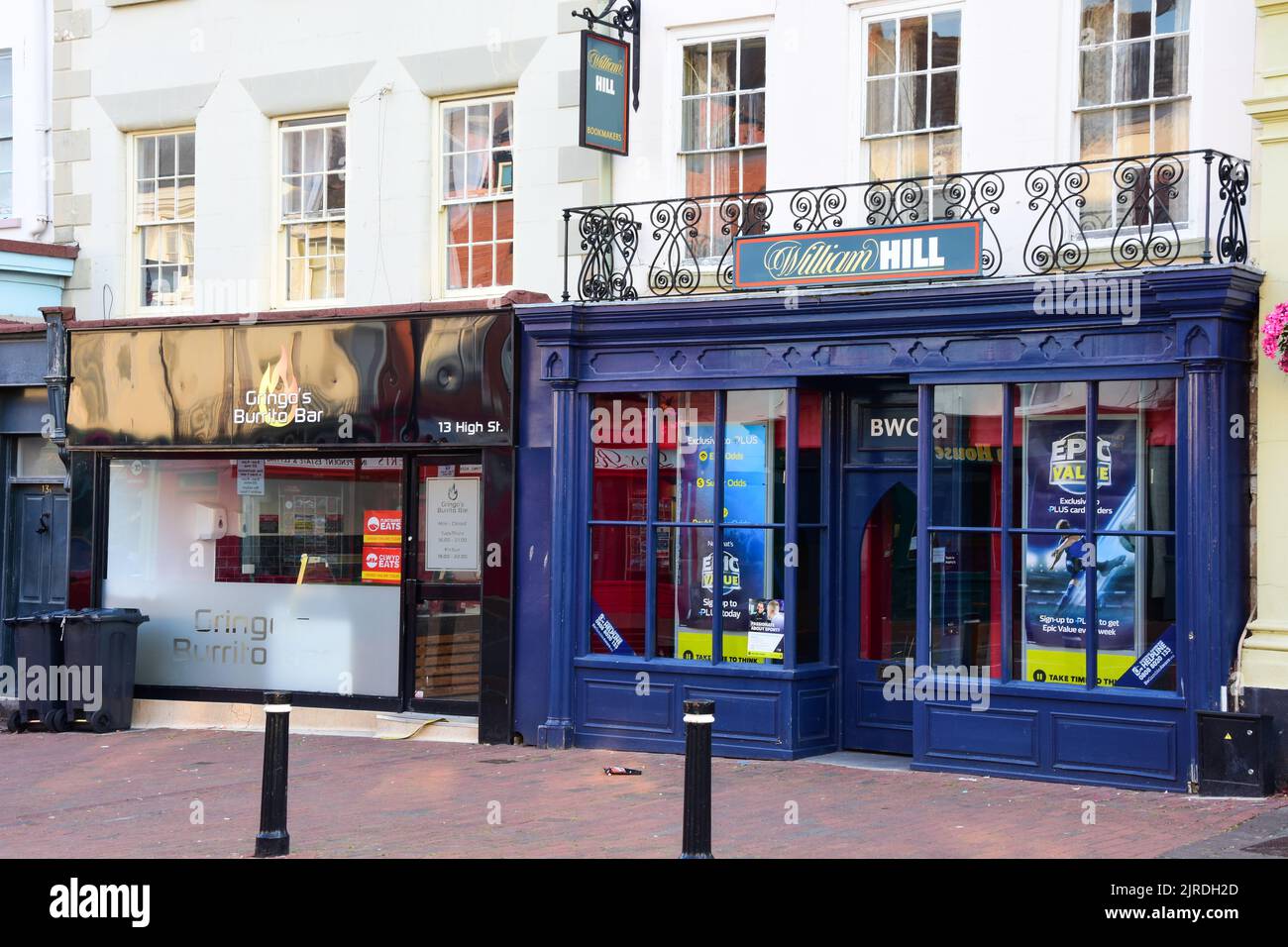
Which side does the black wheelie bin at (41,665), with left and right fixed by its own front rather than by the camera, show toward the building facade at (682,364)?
right

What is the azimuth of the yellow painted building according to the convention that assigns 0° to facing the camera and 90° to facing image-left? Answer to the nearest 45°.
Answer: approximately 0°
